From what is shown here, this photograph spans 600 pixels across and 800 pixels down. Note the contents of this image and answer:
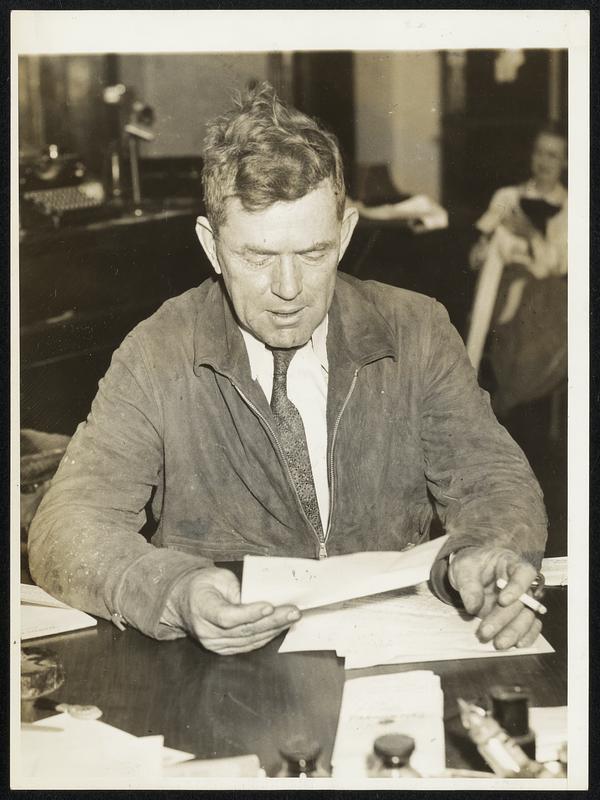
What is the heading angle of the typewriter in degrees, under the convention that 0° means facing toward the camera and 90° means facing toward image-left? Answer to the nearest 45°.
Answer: approximately 315°

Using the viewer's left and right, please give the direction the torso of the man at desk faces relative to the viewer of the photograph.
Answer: facing the viewer

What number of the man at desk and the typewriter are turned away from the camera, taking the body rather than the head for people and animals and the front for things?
0
